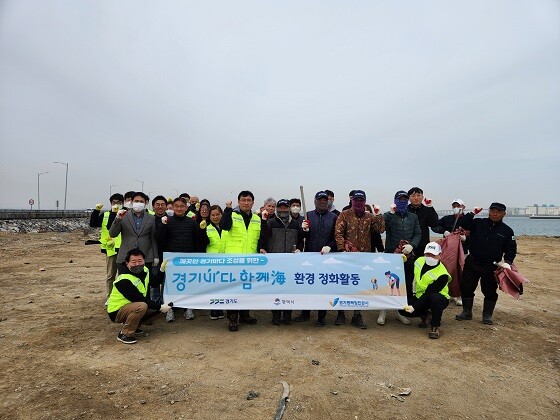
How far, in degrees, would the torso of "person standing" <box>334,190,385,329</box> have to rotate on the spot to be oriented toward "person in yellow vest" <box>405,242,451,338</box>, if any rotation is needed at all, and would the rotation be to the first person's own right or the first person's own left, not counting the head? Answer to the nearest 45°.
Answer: approximately 90° to the first person's own left

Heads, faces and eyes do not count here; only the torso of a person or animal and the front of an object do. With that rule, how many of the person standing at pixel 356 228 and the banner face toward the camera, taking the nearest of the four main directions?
2

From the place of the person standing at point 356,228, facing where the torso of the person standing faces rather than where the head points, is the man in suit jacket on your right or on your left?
on your right

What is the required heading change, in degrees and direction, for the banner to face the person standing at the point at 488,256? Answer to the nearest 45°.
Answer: approximately 90° to its left

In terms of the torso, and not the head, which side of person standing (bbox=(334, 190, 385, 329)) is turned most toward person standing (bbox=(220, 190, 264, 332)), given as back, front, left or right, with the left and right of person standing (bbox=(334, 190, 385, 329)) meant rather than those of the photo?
right

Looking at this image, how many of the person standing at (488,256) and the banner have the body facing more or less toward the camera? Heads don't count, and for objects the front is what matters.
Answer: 2

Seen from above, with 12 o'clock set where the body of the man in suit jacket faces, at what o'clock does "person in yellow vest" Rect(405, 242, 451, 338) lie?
The person in yellow vest is roughly at 10 o'clock from the man in suit jacket.

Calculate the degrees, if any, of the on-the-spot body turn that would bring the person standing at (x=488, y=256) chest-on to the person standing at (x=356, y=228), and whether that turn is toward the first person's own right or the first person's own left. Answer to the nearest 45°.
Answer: approximately 45° to the first person's own right
